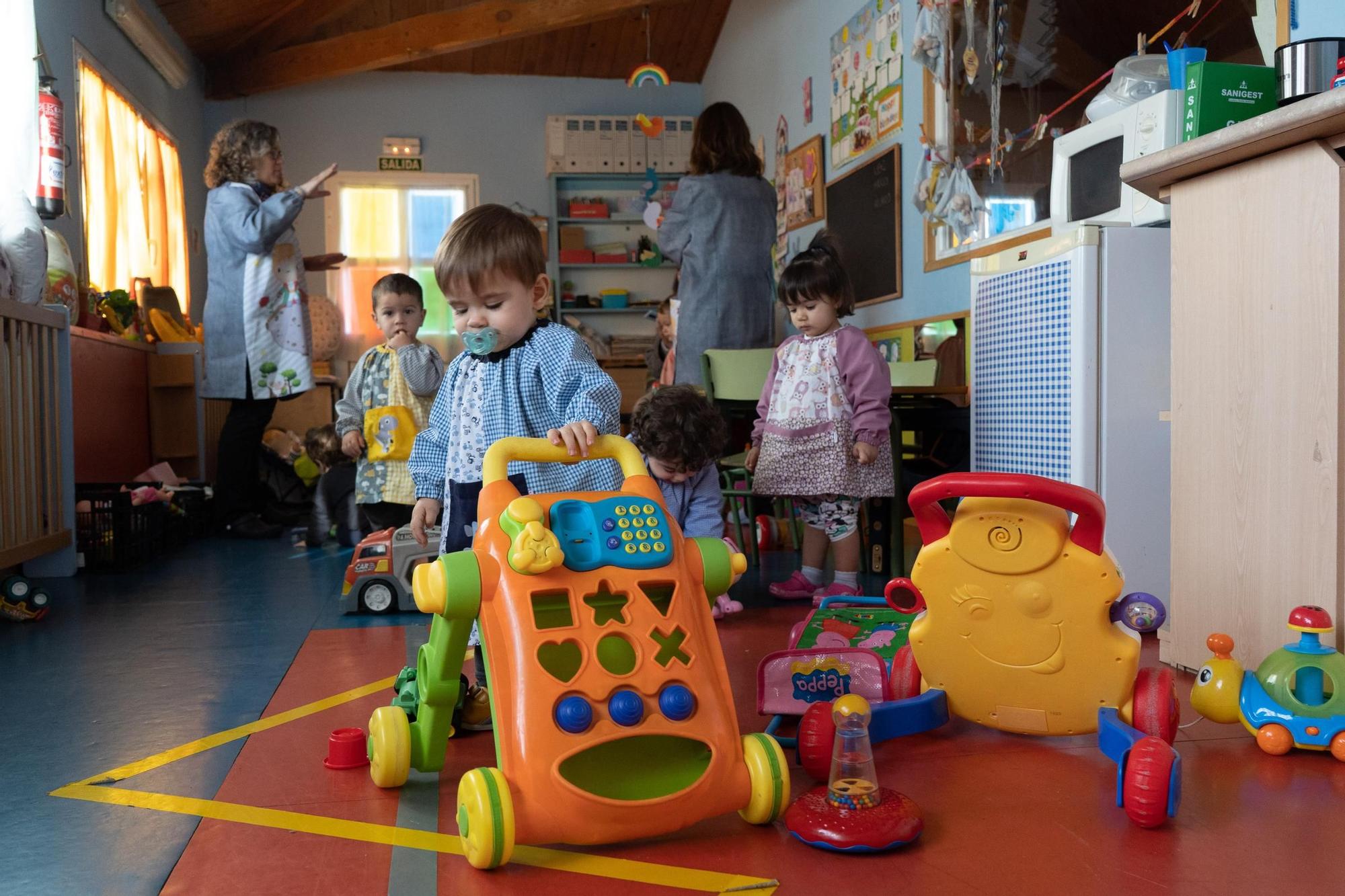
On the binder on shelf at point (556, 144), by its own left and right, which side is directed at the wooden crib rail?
front

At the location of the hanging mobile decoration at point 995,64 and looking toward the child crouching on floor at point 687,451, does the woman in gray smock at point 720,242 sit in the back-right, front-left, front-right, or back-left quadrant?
front-right

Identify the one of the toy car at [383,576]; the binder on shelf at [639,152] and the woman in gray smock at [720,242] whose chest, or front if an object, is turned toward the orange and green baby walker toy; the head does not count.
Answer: the binder on shelf

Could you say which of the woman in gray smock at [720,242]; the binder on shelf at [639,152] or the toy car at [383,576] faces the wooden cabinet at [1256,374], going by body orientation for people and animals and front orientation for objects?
the binder on shelf

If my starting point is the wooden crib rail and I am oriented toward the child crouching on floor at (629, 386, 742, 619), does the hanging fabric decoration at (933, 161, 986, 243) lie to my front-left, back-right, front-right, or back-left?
front-left

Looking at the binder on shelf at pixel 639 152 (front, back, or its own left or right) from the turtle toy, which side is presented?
front

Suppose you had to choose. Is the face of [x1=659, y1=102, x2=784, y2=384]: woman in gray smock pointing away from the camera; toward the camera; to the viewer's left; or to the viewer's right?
away from the camera

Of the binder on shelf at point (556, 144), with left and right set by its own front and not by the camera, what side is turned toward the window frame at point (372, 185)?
right

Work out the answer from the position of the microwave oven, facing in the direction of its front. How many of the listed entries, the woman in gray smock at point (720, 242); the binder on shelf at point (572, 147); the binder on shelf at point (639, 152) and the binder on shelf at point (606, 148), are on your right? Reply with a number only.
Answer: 4

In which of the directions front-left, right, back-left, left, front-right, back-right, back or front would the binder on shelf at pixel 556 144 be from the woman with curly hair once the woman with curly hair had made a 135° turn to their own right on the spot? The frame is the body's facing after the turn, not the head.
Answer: back

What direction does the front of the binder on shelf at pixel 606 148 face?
toward the camera

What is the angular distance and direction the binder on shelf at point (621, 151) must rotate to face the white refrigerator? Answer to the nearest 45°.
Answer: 0° — it already faces it

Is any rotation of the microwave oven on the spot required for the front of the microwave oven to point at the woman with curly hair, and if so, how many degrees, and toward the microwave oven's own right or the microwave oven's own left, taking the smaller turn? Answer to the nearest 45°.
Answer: approximately 45° to the microwave oven's own right

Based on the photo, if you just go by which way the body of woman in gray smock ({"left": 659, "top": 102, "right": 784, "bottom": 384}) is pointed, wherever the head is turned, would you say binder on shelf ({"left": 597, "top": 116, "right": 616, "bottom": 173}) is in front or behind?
in front

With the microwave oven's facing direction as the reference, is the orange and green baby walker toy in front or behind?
in front

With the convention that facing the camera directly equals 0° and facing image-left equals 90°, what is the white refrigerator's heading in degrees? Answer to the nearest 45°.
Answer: approximately 45°

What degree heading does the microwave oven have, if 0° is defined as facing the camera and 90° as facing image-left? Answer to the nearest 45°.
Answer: approximately 45°

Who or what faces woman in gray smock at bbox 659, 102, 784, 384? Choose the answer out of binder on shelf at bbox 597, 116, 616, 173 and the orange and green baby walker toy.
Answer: the binder on shelf

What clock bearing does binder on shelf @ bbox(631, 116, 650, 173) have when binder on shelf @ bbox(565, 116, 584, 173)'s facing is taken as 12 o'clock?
binder on shelf @ bbox(631, 116, 650, 173) is roughly at 9 o'clock from binder on shelf @ bbox(565, 116, 584, 173).

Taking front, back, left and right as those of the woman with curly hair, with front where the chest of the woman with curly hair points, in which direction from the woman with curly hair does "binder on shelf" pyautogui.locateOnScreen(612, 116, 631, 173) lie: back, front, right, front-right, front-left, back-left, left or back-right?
front-left

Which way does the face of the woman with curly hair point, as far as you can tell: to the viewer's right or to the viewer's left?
to the viewer's right

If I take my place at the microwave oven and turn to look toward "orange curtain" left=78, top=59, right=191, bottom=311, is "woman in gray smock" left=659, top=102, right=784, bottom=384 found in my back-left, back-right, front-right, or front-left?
front-right
